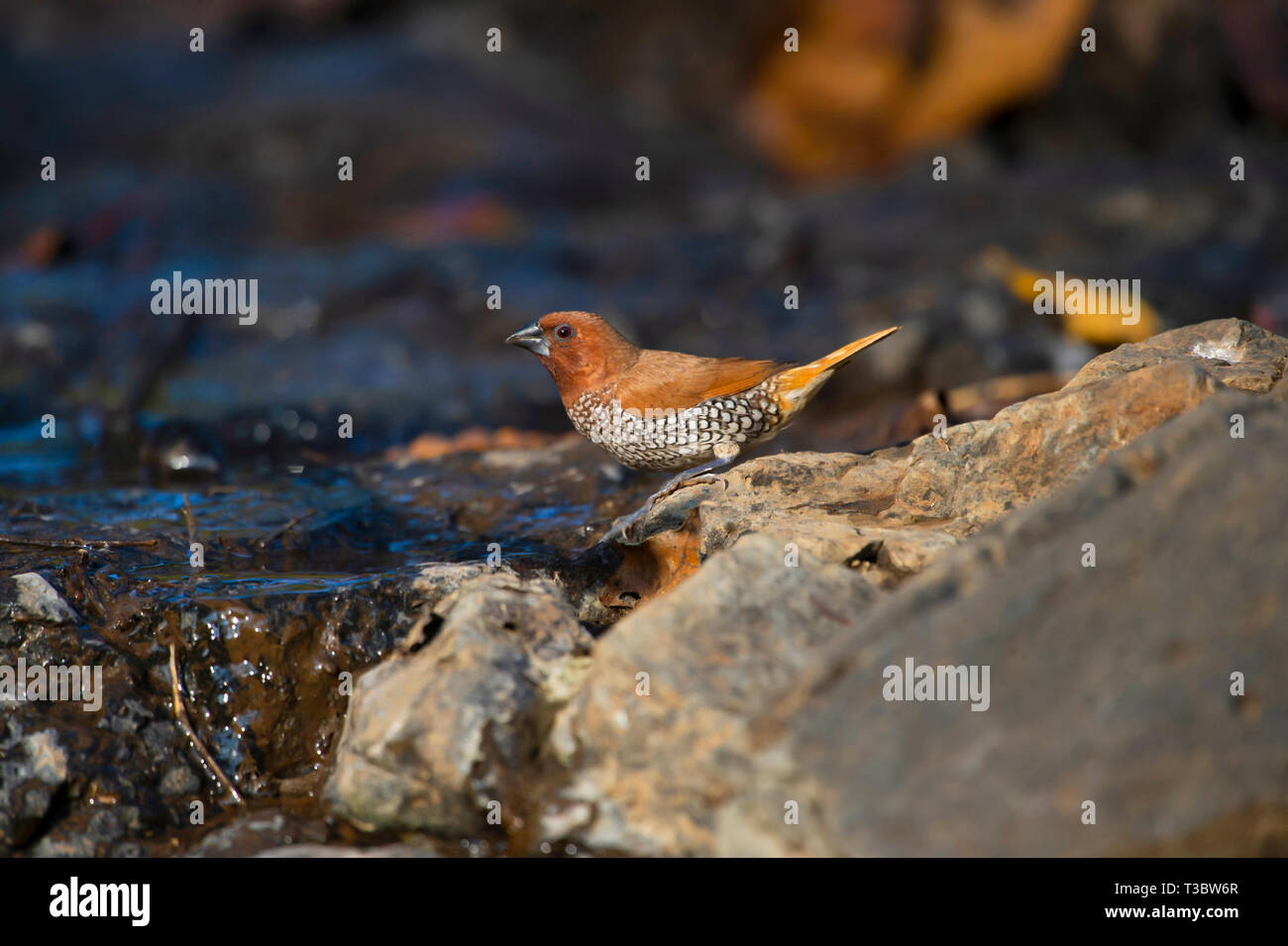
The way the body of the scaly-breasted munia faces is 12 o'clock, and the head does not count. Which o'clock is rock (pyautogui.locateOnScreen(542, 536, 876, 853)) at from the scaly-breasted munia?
The rock is roughly at 9 o'clock from the scaly-breasted munia.

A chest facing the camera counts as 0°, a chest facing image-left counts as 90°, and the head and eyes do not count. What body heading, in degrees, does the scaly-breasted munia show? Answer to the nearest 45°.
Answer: approximately 90°

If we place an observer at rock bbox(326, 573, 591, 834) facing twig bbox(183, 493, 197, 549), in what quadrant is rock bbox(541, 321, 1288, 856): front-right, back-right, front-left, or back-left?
back-right

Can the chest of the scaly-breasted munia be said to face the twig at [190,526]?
yes

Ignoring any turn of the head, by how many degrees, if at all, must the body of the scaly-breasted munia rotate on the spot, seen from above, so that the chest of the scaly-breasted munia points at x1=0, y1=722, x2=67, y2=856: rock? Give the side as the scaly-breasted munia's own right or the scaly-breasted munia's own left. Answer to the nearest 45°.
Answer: approximately 45° to the scaly-breasted munia's own left
